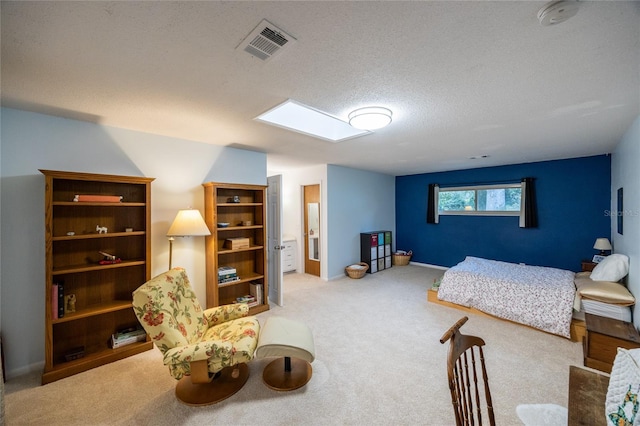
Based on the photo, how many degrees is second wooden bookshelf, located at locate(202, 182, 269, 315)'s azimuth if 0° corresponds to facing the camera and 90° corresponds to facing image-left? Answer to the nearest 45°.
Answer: approximately 315°

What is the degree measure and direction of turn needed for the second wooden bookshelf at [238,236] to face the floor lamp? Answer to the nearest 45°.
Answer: approximately 90° to its right

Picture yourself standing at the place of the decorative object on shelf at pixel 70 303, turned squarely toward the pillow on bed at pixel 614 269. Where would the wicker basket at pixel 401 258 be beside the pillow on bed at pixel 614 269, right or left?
left

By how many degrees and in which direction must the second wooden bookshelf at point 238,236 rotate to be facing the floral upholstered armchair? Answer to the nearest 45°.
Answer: approximately 45° to its right

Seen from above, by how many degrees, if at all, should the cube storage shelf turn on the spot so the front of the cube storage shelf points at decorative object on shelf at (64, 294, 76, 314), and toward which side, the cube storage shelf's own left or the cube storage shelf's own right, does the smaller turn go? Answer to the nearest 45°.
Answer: approximately 90° to the cube storage shelf's own right

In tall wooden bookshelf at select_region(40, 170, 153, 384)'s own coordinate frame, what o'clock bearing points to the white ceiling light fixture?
The white ceiling light fixture is roughly at 12 o'clock from the tall wooden bookshelf.
